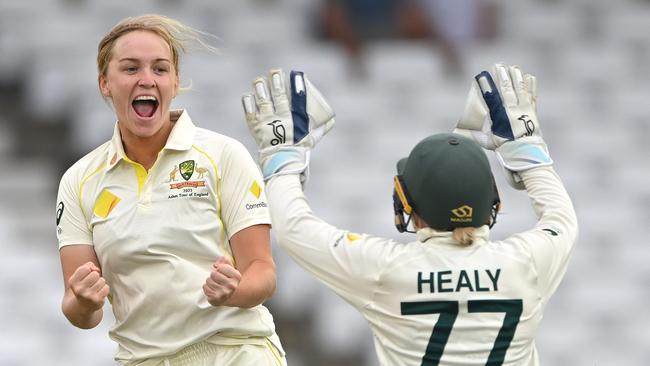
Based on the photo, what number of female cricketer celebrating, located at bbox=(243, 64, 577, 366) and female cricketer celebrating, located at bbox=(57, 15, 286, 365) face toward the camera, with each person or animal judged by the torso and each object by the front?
1

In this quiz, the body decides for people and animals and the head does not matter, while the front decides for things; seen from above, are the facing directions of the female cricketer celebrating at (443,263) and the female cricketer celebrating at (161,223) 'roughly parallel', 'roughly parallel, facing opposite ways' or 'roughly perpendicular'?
roughly parallel, facing opposite ways

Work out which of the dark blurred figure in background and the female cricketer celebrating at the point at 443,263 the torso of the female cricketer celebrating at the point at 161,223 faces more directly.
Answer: the female cricketer celebrating

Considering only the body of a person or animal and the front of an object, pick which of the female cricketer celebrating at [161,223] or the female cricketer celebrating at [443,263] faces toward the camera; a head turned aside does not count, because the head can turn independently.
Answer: the female cricketer celebrating at [161,223]

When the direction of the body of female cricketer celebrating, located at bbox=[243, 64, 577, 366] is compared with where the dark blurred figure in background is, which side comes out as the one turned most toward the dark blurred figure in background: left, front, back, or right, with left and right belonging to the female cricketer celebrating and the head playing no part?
front

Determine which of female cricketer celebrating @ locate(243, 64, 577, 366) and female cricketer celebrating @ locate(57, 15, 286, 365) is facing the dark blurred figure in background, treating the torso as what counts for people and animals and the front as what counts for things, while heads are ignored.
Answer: female cricketer celebrating @ locate(243, 64, 577, 366)

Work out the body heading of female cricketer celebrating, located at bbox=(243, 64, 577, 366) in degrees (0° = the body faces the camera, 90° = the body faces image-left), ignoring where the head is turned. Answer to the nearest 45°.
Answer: approximately 180°

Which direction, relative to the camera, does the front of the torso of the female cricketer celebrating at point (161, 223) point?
toward the camera

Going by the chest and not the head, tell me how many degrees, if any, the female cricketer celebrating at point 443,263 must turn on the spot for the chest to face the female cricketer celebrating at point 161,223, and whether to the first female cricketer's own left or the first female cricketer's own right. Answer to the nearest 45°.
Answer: approximately 90° to the first female cricketer's own left

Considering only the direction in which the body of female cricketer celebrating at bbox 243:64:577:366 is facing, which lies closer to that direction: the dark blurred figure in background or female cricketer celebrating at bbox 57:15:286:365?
the dark blurred figure in background

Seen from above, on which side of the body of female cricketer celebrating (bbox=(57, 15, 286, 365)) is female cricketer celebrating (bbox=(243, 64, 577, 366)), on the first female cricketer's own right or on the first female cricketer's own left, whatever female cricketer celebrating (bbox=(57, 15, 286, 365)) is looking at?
on the first female cricketer's own left
